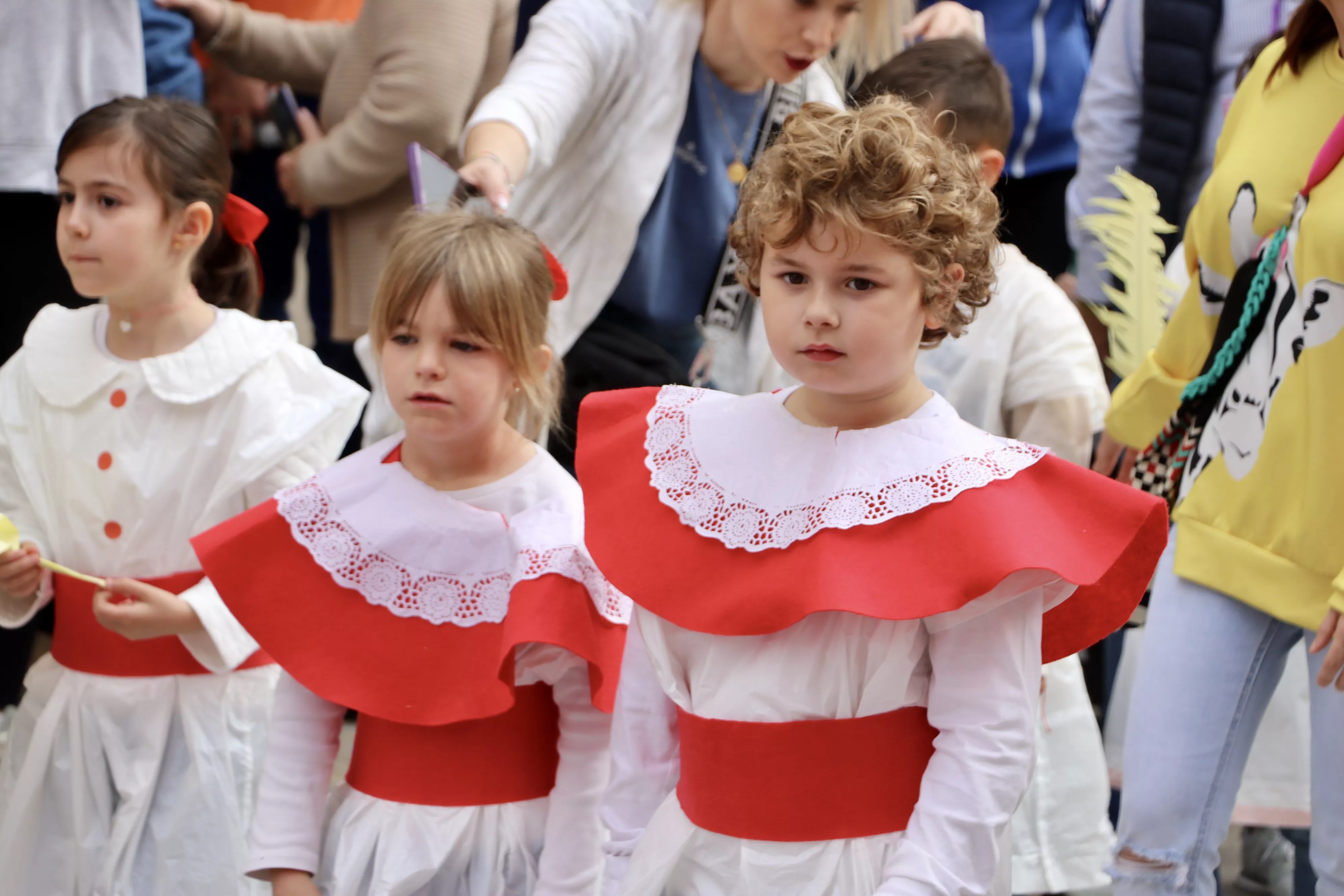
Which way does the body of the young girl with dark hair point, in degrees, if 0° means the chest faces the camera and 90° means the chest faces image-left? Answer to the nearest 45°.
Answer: approximately 45°

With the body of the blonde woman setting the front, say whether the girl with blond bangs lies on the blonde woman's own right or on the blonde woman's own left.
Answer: on the blonde woman's own right

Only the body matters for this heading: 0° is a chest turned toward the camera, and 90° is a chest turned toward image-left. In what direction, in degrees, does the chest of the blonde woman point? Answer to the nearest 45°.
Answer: approximately 315°

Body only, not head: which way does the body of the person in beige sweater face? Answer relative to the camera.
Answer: to the viewer's left

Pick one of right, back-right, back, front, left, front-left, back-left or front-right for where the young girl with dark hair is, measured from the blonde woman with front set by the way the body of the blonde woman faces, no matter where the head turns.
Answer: right

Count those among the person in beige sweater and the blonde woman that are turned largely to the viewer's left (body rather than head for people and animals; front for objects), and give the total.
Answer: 1

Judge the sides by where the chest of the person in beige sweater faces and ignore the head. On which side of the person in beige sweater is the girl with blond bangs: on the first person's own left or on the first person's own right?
on the first person's own left

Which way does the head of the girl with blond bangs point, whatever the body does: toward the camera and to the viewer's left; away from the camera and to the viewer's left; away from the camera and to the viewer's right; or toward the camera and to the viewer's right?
toward the camera and to the viewer's left

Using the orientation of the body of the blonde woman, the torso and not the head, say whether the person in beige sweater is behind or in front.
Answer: behind
